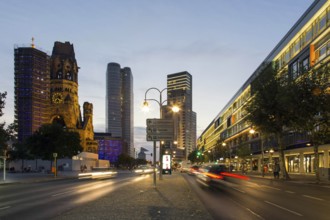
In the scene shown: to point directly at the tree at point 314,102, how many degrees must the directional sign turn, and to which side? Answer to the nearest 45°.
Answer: approximately 135° to its left

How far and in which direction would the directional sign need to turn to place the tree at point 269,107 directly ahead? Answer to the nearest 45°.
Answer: approximately 135° to its left

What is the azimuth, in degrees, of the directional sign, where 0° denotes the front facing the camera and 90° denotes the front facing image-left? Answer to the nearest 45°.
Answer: approximately 0°
